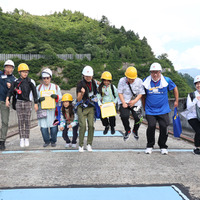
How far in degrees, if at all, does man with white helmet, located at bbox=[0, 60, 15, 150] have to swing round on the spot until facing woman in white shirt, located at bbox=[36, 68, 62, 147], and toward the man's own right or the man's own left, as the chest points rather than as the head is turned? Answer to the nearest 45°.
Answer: approximately 90° to the man's own left

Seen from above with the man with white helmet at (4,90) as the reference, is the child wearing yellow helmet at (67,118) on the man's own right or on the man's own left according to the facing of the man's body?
on the man's own left

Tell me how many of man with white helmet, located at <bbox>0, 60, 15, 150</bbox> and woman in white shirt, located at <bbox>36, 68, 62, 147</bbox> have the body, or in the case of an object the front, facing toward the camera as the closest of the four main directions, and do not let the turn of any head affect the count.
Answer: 2

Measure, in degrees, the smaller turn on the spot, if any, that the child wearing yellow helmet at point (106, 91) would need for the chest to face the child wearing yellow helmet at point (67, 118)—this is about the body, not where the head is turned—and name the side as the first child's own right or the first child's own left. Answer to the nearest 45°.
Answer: approximately 90° to the first child's own right

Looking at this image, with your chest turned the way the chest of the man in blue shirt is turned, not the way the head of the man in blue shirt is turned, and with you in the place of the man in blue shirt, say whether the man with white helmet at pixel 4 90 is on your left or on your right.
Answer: on your right

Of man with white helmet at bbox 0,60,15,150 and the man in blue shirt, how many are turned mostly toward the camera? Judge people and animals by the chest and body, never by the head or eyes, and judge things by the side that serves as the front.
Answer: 2

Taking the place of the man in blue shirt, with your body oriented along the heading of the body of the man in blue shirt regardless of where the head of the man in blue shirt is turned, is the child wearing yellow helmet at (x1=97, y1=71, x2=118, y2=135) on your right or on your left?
on your right

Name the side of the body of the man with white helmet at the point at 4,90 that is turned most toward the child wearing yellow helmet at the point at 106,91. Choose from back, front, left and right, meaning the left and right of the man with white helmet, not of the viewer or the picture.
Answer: left

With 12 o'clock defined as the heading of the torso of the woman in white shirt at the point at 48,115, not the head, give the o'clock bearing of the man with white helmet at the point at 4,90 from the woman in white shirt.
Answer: The man with white helmet is roughly at 3 o'clock from the woman in white shirt.

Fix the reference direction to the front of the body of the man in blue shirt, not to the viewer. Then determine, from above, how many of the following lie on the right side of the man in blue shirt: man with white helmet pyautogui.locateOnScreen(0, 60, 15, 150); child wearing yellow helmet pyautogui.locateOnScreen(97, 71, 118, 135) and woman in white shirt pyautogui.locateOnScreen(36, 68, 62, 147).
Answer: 3
